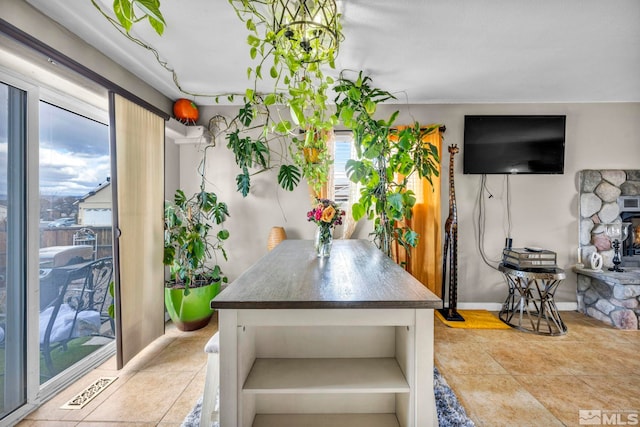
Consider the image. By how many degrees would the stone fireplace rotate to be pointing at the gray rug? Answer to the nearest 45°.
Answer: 0° — it already faces it

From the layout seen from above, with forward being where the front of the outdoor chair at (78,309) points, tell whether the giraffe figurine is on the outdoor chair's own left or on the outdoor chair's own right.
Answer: on the outdoor chair's own left

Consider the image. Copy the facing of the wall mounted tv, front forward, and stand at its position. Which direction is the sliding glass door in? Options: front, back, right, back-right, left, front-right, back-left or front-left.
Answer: front-right

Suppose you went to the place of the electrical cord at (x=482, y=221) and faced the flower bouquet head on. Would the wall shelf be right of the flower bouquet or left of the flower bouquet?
right

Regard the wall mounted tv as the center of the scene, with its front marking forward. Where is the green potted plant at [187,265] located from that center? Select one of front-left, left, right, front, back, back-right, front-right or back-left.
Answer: front-right

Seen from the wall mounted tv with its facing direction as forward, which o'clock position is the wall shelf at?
The wall shelf is roughly at 2 o'clock from the wall mounted tv.

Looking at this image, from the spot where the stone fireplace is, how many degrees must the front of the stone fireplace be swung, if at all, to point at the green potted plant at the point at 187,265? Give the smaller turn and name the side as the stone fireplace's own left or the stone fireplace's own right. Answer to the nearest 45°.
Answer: approximately 45° to the stone fireplace's own right

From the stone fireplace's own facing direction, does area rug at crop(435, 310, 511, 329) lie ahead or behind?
ahead

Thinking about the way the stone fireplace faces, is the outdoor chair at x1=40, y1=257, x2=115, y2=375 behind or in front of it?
in front

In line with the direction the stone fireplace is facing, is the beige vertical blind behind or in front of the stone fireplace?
in front
